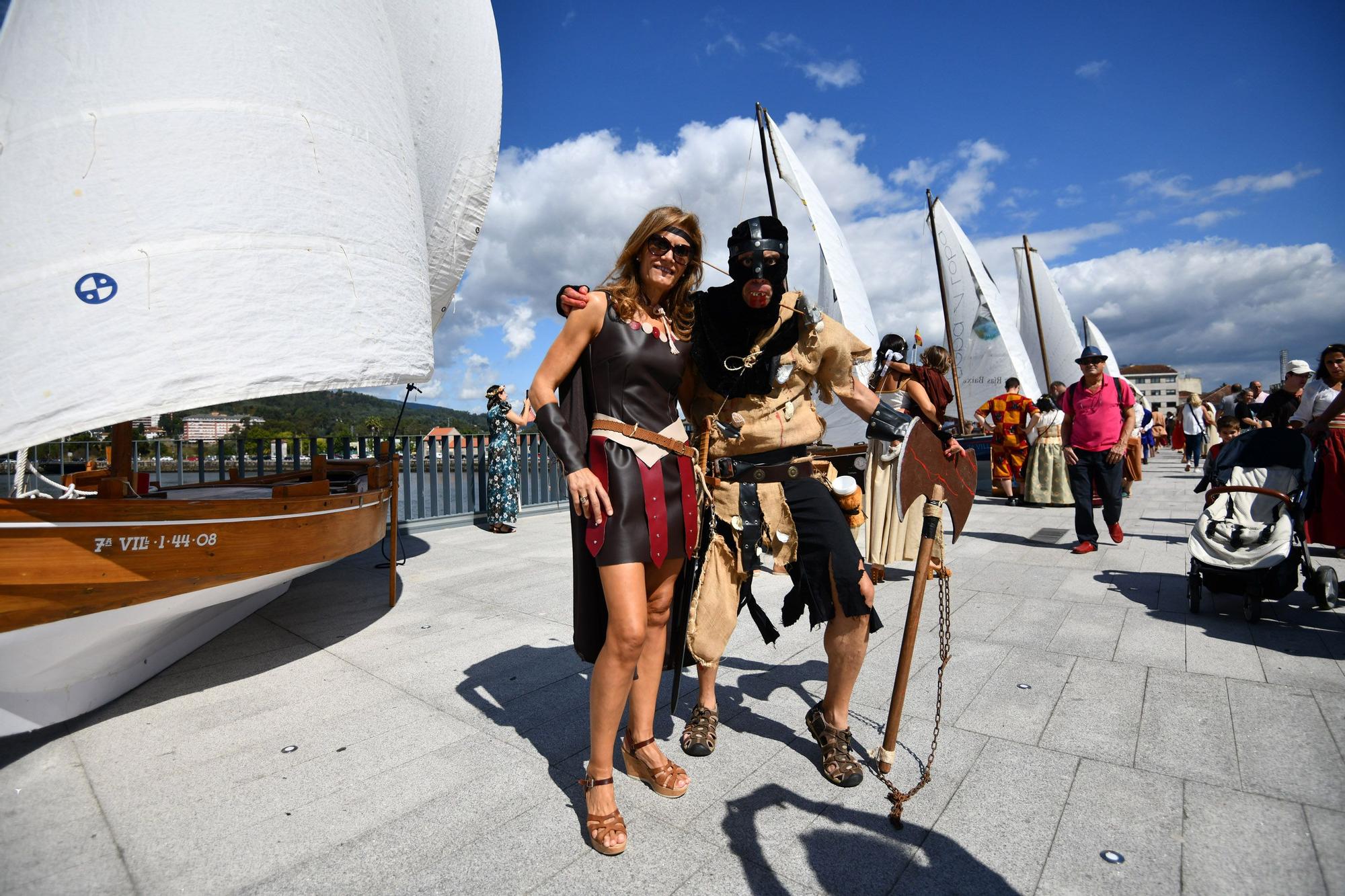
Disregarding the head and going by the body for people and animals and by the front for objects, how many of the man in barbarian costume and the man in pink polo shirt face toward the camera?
2

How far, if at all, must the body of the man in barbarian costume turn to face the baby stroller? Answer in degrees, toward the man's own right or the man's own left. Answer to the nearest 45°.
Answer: approximately 135° to the man's own left

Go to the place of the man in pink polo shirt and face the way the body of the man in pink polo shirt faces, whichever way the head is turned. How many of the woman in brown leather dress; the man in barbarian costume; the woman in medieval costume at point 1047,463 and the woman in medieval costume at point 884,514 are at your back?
1

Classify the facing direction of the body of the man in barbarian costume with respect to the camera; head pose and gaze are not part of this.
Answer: toward the camera

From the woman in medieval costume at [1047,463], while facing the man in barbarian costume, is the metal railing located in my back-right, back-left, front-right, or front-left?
front-right

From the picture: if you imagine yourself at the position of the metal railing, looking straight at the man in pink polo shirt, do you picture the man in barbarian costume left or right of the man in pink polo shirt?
right

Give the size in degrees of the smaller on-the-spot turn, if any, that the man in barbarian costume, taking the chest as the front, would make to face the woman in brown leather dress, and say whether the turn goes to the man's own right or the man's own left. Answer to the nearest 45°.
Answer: approximately 45° to the man's own right

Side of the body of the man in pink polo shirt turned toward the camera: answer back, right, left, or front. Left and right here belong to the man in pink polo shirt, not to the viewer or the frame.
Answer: front

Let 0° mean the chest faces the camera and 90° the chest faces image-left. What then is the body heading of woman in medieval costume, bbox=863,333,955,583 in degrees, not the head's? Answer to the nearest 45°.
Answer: approximately 225°

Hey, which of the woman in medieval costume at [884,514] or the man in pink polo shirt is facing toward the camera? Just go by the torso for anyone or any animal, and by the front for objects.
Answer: the man in pink polo shirt

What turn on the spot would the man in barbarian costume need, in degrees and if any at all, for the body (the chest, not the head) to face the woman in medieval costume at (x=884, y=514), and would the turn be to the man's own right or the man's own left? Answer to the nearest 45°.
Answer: approximately 180°
